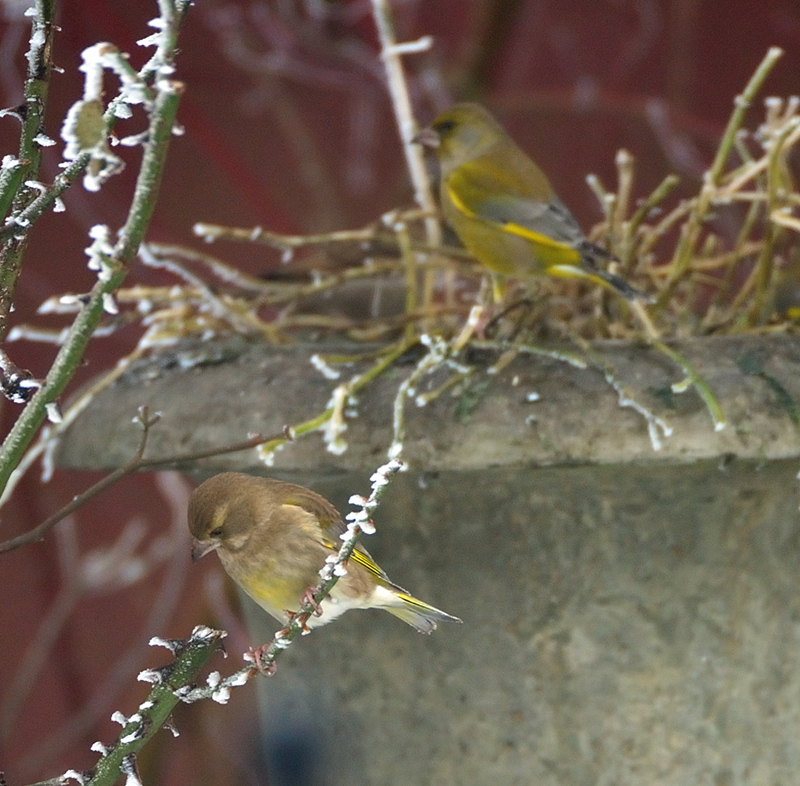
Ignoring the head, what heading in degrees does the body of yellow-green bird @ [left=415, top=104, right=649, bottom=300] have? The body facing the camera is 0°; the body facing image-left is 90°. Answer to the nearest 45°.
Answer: approximately 90°

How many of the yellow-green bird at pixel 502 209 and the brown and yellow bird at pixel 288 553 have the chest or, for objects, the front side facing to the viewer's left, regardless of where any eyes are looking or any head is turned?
2

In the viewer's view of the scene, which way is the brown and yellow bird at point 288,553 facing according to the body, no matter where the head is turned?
to the viewer's left

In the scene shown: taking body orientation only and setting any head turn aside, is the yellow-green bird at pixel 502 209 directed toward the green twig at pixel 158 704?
no

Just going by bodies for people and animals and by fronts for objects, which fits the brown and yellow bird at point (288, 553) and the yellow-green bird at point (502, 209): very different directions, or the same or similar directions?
same or similar directions

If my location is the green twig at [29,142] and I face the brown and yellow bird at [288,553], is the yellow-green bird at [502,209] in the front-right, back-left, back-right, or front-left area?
front-left
